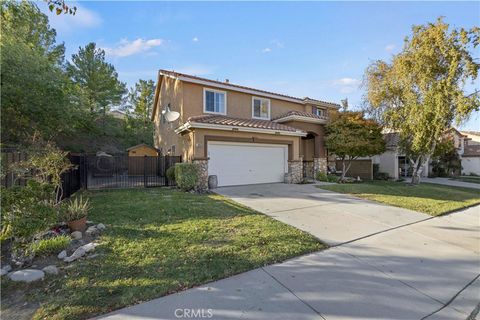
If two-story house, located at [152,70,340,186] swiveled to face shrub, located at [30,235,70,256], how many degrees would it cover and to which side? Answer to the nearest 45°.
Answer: approximately 45° to its right

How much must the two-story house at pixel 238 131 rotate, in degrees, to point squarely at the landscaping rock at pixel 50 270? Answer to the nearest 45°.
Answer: approximately 45° to its right

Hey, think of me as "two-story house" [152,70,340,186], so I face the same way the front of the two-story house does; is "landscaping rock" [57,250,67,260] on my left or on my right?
on my right

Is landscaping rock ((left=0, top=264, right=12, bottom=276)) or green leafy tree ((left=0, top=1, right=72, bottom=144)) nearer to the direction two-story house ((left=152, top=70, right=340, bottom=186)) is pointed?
the landscaping rock

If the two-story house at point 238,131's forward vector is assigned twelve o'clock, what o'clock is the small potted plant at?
The small potted plant is roughly at 2 o'clock from the two-story house.

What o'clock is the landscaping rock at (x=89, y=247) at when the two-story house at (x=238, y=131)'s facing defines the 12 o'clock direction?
The landscaping rock is roughly at 2 o'clock from the two-story house.

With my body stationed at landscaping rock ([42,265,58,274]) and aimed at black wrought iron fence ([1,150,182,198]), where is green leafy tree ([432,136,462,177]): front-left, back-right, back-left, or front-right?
front-right

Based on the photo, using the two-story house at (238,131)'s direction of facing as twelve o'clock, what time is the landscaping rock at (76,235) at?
The landscaping rock is roughly at 2 o'clock from the two-story house.

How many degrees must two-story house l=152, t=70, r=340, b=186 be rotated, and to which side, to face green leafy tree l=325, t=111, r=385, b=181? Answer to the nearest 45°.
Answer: approximately 45° to its left

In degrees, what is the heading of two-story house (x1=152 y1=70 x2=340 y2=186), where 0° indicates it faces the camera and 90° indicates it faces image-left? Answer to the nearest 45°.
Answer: approximately 315°

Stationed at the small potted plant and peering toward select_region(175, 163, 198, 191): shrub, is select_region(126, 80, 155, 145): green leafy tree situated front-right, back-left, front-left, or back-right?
front-left

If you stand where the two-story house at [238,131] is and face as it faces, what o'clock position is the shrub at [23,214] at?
The shrub is roughly at 2 o'clock from the two-story house.
